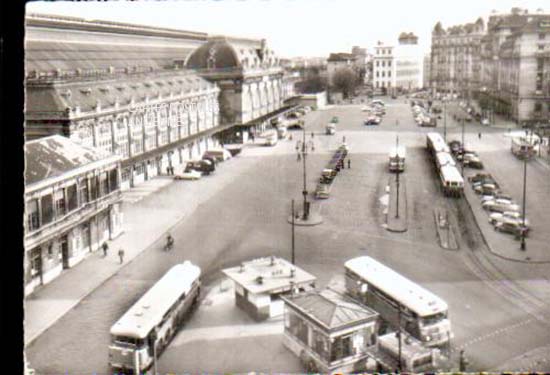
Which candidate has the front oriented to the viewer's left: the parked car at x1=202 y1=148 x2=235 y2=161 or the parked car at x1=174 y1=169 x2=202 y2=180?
the parked car at x1=174 y1=169 x2=202 y2=180

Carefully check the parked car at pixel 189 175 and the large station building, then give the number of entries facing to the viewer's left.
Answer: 1

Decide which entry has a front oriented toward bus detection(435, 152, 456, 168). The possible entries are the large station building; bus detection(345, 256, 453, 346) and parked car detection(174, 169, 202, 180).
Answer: the large station building

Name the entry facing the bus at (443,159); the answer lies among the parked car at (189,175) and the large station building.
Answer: the large station building

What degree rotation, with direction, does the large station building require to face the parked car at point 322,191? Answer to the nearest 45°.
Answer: approximately 45° to its right

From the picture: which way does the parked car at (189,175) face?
to the viewer's left

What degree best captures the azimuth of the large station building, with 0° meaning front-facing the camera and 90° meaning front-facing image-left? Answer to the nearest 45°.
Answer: approximately 315°

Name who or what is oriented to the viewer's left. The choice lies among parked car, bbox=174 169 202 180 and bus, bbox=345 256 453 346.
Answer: the parked car

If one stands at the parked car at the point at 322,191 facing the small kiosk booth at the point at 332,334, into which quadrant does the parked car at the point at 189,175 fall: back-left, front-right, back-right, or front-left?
back-right

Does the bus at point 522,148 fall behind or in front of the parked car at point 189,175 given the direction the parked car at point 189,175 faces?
behind

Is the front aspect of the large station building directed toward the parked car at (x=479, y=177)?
yes
